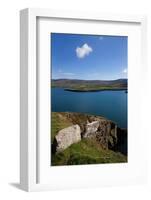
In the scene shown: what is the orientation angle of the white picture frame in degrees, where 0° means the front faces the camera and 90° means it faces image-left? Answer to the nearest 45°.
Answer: approximately 315°
